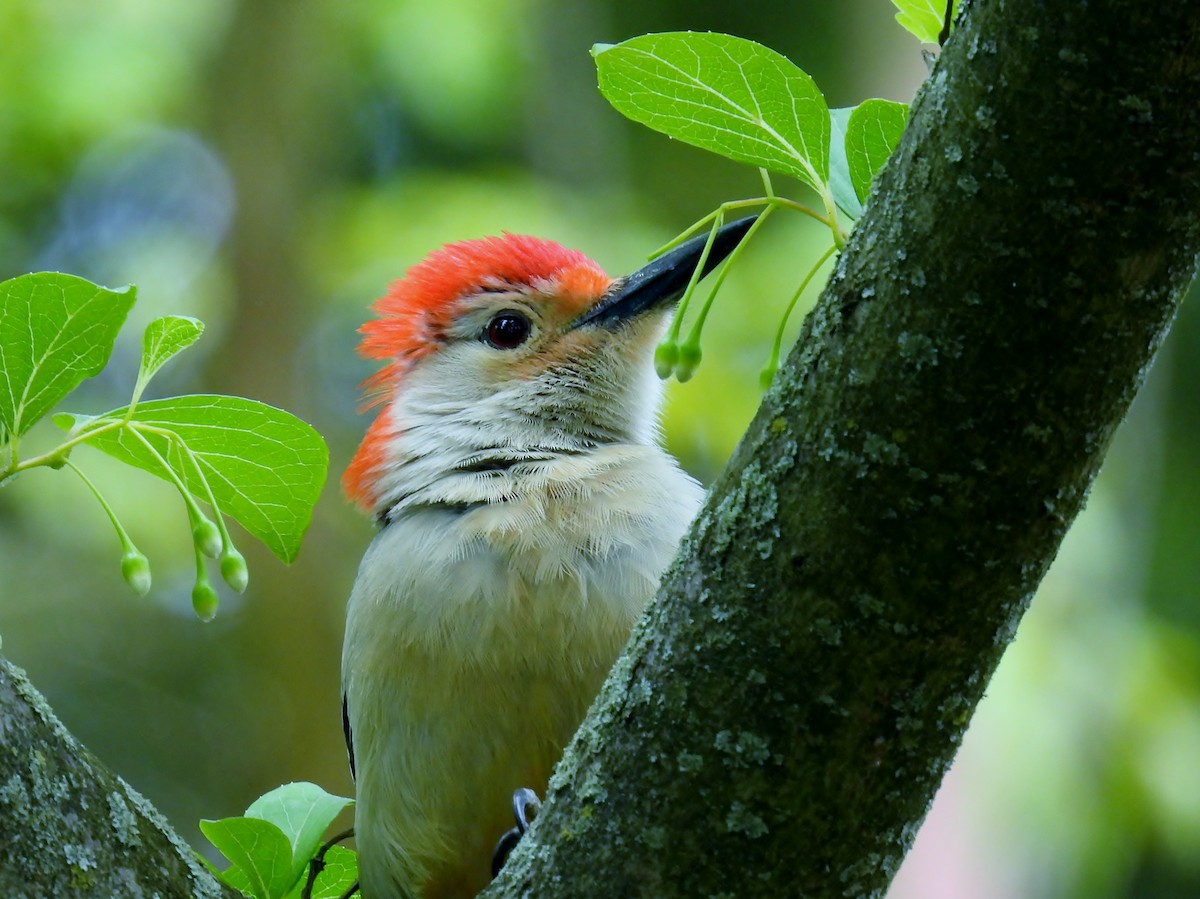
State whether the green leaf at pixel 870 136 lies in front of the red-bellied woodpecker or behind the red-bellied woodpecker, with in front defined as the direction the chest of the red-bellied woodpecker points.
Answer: in front

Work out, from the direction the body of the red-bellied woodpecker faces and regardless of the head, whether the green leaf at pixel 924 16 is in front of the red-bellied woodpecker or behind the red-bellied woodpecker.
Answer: in front

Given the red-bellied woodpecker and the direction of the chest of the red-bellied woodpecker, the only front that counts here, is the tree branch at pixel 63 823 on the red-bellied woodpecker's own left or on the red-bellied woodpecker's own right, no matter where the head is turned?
on the red-bellied woodpecker's own right

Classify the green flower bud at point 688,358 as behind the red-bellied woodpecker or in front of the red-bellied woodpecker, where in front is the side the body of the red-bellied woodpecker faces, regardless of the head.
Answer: in front

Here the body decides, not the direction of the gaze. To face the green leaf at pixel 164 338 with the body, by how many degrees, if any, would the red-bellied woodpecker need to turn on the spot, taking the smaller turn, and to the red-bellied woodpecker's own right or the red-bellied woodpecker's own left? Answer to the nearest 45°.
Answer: approximately 90° to the red-bellied woodpecker's own right

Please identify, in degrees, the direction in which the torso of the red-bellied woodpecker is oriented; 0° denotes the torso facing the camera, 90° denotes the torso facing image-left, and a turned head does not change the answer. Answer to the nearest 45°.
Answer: approximately 315°
